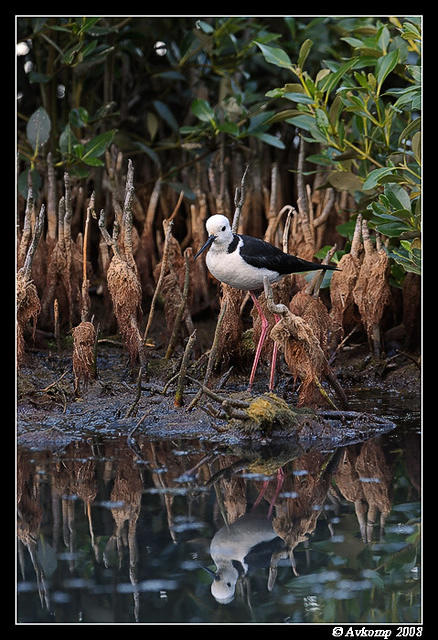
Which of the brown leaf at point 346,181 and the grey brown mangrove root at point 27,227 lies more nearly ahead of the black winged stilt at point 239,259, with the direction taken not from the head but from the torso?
the grey brown mangrove root

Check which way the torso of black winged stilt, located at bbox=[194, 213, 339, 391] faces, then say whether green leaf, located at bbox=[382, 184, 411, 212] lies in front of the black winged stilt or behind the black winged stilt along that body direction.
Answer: behind

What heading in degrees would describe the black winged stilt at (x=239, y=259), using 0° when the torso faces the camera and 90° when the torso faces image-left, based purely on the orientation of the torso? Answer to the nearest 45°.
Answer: approximately 45°

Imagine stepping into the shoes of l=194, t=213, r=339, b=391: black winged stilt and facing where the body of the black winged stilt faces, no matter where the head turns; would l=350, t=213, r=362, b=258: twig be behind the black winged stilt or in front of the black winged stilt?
behind

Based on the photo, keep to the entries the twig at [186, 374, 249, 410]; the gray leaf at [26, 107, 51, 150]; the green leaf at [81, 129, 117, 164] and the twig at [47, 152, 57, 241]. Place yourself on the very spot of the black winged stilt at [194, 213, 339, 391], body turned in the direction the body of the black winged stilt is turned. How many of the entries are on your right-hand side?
3

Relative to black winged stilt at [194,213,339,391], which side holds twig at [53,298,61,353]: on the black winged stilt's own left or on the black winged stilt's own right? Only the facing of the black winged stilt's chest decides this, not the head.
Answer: on the black winged stilt's own right
